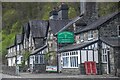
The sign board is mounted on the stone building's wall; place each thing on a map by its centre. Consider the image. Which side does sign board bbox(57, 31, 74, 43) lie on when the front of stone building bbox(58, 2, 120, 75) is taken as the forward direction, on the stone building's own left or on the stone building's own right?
on the stone building's own right

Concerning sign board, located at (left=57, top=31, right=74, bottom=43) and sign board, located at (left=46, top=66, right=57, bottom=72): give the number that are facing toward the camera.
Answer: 2

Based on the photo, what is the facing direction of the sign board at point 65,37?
toward the camera

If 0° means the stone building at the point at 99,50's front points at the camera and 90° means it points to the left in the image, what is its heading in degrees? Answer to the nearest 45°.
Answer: approximately 45°

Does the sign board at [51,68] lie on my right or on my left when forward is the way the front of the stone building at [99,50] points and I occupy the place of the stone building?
on my right

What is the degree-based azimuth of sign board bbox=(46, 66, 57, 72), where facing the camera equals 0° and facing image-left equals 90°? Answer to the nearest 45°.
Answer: approximately 0°
